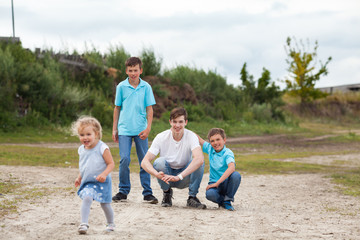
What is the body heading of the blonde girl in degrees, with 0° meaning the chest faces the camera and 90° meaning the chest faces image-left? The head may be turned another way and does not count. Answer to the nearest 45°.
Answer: approximately 45°

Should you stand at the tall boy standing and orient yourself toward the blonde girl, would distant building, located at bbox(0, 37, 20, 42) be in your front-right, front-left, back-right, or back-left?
back-right

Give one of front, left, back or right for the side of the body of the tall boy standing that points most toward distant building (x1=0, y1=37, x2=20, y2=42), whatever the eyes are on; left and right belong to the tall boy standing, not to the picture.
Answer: back

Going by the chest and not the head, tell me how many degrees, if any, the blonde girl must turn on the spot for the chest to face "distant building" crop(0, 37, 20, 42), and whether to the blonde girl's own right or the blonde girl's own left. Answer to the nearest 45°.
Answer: approximately 135° to the blonde girl's own right

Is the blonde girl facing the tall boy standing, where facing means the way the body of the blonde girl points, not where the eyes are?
no

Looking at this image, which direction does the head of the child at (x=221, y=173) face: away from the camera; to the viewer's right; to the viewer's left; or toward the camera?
toward the camera

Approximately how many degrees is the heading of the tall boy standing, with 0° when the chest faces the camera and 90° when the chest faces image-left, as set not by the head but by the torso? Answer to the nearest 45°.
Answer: approximately 0°

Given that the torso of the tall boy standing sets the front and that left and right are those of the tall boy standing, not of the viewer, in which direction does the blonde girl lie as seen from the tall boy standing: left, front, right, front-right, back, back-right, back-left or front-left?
front

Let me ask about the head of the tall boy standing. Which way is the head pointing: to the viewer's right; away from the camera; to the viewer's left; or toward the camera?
toward the camera

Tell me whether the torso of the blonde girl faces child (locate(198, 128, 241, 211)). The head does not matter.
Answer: no

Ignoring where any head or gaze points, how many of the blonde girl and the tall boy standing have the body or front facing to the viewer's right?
0

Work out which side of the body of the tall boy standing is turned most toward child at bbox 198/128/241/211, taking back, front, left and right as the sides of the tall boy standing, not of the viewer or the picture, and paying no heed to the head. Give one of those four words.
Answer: left

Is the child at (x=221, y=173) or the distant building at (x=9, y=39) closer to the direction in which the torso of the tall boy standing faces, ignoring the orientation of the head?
the child

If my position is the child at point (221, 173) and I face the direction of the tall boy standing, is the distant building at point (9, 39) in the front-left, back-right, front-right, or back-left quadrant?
front-right
